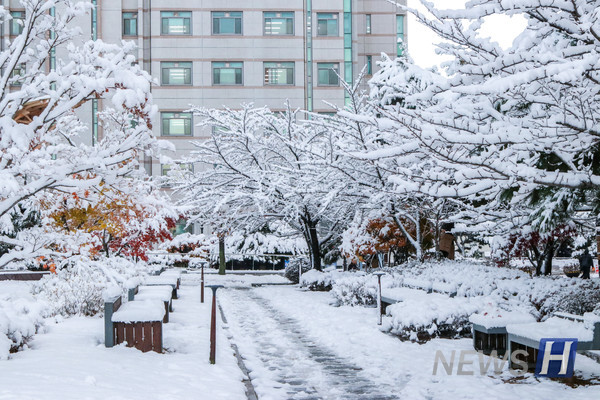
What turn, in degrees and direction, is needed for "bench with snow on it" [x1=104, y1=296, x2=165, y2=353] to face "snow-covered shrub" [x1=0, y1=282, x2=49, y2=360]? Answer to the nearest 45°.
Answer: approximately 180°

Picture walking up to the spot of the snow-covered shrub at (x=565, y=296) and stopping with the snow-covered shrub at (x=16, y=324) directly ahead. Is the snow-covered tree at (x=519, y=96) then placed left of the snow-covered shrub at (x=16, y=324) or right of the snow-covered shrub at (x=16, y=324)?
left

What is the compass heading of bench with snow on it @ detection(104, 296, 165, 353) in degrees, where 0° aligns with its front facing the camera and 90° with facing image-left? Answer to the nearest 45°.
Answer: approximately 270°

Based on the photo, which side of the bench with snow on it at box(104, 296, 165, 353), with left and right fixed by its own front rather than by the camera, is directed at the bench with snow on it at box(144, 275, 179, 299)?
left

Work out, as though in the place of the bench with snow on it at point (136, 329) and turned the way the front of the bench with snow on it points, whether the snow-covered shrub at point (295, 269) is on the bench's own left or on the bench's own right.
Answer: on the bench's own left

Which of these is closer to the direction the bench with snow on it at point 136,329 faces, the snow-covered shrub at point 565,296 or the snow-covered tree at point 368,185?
the snow-covered shrub

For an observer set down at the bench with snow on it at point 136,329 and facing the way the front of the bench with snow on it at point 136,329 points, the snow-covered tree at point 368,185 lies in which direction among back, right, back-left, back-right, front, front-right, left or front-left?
front-left

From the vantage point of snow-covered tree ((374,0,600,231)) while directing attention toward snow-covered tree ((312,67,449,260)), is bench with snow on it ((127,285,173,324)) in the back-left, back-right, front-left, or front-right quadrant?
front-left

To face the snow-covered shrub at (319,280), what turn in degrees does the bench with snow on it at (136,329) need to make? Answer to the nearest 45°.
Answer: approximately 45° to its left

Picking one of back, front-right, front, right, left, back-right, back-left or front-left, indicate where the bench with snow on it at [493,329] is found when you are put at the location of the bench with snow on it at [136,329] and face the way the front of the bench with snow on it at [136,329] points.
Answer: front

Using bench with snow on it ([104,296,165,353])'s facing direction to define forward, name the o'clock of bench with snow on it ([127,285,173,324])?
bench with snow on it ([127,285,173,324]) is roughly at 9 o'clock from bench with snow on it ([104,296,165,353]).

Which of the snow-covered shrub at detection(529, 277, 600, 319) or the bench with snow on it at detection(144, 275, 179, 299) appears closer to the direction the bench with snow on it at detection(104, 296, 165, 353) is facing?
the snow-covered shrub
